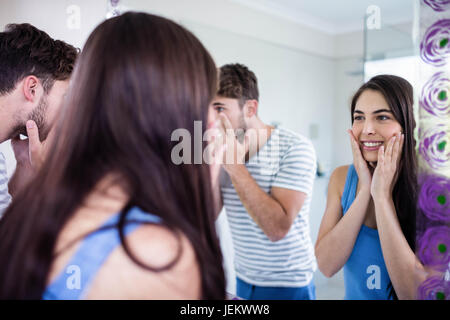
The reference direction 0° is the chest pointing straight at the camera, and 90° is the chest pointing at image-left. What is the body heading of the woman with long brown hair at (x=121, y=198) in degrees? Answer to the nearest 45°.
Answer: approximately 225°

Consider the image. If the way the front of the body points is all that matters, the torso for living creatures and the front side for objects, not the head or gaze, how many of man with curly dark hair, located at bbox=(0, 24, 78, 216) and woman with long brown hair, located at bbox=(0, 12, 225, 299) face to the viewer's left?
0

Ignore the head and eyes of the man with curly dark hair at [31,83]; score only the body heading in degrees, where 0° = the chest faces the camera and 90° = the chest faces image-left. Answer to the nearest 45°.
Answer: approximately 225°

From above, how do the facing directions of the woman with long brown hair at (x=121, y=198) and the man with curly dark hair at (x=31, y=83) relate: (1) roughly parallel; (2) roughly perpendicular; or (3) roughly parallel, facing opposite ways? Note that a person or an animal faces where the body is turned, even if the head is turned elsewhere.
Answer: roughly parallel

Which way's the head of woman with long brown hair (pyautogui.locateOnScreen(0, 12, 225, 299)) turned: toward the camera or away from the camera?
away from the camera
